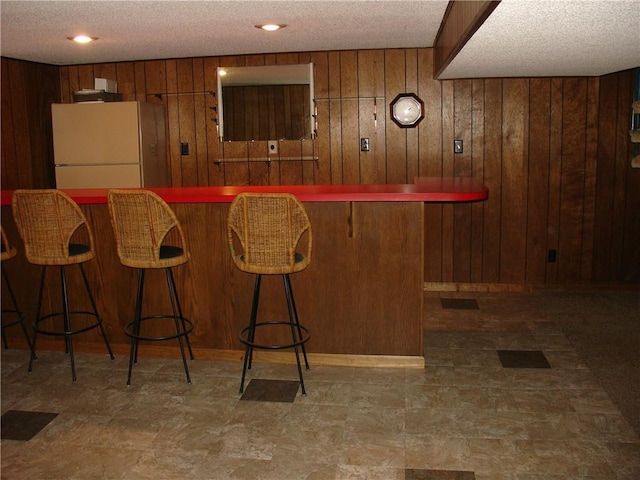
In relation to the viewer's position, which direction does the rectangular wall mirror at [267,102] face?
facing the viewer

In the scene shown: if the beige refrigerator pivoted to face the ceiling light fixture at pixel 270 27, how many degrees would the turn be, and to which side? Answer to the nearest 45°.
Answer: approximately 45° to its left

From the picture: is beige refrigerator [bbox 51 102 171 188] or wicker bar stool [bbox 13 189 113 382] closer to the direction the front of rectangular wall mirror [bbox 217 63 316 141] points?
the wicker bar stool

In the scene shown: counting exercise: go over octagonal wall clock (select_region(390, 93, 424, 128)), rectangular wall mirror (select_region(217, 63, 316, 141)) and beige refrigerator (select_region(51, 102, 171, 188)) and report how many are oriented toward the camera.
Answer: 3

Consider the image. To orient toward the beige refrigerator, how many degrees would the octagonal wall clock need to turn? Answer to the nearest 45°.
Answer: approximately 90° to its right

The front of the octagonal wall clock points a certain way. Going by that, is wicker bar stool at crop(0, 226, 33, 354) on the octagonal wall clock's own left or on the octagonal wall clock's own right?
on the octagonal wall clock's own right

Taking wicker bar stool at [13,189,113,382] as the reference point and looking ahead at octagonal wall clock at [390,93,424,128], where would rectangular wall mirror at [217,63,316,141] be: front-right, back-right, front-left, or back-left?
front-left

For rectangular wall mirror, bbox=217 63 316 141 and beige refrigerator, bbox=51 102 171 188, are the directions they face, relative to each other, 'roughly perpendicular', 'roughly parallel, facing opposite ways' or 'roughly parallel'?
roughly parallel

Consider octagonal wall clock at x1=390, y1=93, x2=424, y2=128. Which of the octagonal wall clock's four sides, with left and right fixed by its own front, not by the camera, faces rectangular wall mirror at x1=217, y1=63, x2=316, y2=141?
right

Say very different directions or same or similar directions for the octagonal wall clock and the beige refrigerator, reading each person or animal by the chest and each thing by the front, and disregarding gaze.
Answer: same or similar directions

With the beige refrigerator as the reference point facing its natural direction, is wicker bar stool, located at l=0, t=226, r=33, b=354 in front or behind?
in front

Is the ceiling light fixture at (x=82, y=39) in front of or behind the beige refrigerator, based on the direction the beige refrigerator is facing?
in front

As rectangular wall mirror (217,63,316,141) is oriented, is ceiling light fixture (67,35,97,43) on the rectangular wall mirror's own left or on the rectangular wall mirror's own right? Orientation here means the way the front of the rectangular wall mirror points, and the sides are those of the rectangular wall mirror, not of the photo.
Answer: on the rectangular wall mirror's own right

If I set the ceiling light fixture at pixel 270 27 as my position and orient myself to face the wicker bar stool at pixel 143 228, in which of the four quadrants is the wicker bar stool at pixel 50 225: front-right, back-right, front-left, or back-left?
front-right

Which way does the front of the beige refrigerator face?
toward the camera

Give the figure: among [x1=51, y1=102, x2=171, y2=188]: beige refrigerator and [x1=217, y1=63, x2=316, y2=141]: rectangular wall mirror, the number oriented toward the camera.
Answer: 2

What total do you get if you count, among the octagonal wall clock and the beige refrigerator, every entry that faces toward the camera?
2

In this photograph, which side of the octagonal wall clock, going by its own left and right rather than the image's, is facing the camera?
front

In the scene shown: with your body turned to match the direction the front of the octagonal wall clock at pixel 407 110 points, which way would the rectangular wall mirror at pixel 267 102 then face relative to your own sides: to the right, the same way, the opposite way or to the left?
the same way

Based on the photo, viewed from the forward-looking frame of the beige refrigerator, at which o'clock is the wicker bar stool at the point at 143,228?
The wicker bar stool is roughly at 12 o'clock from the beige refrigerator.
